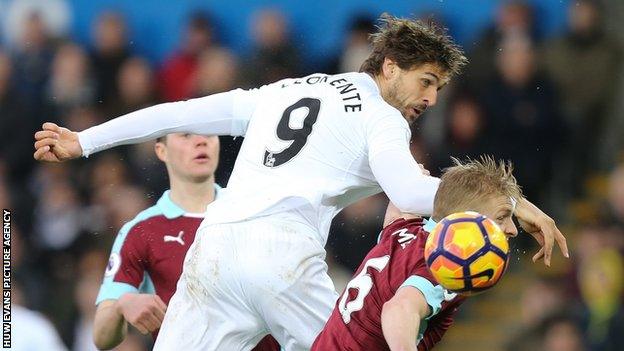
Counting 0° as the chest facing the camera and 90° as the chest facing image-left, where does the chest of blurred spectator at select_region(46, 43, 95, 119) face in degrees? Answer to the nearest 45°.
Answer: approximately 0°

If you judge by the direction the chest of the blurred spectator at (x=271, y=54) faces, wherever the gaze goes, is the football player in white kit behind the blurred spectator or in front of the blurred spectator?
in front

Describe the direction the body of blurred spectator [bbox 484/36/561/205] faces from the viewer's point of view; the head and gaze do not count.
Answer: toward the camera

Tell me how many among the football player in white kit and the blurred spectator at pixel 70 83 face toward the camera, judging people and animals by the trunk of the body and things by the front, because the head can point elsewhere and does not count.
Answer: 1

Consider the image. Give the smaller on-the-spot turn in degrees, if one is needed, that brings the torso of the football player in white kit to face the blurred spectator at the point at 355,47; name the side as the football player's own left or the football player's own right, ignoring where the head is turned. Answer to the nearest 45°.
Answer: approximately 45° to the football player's own left

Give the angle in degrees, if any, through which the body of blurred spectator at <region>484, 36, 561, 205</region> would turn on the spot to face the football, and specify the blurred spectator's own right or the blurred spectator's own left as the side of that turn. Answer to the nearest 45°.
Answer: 0° — they already face it

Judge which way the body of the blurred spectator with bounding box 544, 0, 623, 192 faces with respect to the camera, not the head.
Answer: toward the camera

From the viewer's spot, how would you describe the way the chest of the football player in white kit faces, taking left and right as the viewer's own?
facing away from the viewer and to the right of the viewer

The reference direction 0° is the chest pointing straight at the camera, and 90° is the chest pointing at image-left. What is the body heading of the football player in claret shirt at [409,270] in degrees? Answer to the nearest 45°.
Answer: approximately 225°

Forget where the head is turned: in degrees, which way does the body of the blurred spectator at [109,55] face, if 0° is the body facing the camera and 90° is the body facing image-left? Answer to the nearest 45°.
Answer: approximately 0°

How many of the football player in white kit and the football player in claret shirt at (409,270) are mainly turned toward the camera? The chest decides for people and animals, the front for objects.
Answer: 0

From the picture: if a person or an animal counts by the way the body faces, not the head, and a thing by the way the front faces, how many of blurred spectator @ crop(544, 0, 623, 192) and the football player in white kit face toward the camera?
1

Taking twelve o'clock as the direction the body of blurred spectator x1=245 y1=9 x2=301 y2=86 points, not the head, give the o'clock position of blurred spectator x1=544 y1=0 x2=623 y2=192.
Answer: blurred spectator x1=544 y1=0 x2=623 y2=192 is roughly at 9 o'clock from blurred spectator x1=245 y1=9 x2=301 y2=86.
